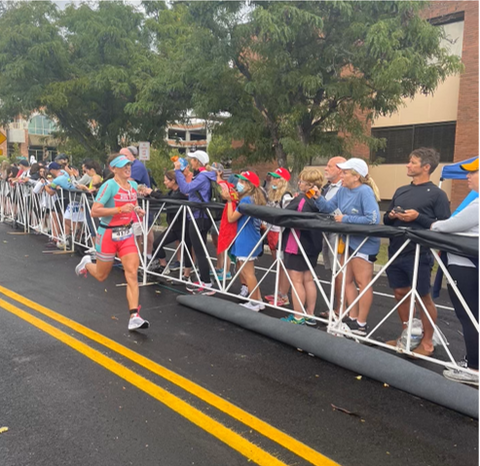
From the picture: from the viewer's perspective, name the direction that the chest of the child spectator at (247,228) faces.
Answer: to the viewer's left

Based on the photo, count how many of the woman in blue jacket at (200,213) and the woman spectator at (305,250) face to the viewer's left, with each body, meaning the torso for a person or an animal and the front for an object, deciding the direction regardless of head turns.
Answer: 2

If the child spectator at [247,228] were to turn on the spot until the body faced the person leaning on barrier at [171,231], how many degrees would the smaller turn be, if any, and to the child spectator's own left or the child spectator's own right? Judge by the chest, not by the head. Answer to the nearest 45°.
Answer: approximately 45° to the child spectator's own right

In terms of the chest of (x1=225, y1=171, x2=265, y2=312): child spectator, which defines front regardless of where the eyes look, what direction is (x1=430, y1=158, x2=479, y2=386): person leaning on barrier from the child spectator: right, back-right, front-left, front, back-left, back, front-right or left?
back-left

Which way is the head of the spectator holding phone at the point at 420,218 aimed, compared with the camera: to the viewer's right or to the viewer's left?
to the viewer's left

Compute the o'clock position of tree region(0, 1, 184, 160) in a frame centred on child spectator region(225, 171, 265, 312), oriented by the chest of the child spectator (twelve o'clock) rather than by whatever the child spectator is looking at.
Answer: The tree is roughly at 2 o'clock from the child spectator.

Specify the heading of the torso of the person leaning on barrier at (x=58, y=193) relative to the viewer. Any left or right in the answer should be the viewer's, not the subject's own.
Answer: facing the viewer and to the left of the viewer

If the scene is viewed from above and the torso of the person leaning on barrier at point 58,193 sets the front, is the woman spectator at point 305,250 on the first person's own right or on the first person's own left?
on the first person's own left

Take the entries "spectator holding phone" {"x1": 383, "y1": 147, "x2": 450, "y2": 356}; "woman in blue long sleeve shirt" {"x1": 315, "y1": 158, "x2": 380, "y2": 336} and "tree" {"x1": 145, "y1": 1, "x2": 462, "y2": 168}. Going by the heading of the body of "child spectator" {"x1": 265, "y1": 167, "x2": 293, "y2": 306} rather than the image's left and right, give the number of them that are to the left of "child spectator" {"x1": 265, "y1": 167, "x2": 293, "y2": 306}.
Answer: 2

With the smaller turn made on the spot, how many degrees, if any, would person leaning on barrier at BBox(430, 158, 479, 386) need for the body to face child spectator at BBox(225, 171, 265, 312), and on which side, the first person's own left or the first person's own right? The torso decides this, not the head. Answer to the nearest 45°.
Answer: approximately 45° to the first person's own right

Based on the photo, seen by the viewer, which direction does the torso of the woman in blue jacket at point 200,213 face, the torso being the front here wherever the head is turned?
to the viewer's left
